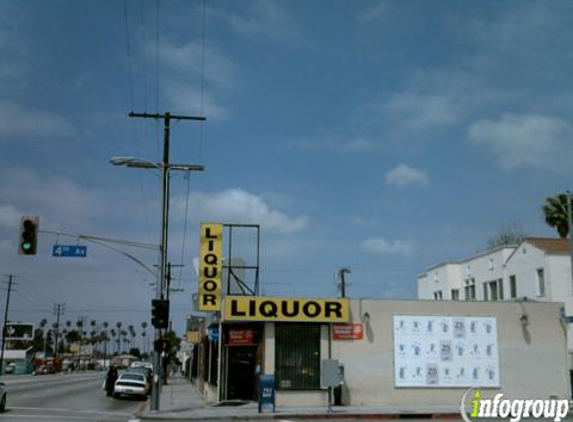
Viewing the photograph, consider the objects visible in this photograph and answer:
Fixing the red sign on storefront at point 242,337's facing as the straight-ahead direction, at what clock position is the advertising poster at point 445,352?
The advertising poster is roughly at 9 o'clock from the red sign on storefront.

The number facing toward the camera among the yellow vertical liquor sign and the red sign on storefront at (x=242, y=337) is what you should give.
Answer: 2

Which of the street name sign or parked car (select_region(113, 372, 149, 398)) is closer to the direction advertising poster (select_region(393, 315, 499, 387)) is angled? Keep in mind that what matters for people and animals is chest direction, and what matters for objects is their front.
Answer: the street name sign

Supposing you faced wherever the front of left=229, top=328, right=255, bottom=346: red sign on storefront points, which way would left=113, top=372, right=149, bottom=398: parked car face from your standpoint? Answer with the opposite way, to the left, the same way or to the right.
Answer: the opposite way

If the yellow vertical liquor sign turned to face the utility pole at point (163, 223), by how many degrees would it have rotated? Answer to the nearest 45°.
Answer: approximately 45° to its right

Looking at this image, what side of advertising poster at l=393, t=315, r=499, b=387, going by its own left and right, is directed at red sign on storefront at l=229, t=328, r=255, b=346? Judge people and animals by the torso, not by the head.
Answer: right

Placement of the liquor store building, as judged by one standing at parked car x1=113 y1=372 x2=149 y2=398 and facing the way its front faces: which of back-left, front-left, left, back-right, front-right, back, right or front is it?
back-right

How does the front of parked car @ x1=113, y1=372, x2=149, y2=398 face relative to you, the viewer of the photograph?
facing away from the viewer
